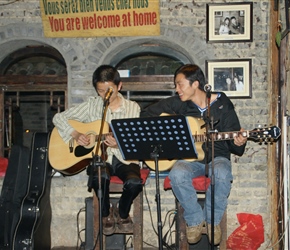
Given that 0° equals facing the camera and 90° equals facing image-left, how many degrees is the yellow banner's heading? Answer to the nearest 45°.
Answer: approximately 0°

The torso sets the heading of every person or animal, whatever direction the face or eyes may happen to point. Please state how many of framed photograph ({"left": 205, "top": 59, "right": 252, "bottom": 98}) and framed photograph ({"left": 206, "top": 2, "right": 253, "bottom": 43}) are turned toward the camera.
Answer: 2

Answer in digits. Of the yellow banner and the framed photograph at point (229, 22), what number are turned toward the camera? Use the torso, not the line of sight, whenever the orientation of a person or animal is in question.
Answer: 2

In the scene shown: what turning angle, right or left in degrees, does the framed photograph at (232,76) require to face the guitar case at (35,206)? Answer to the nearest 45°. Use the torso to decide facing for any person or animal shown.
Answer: approximately 45° to its right
